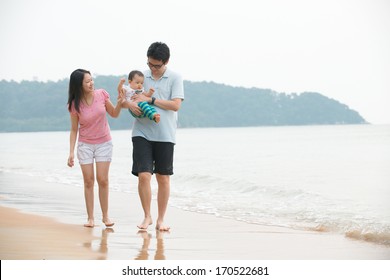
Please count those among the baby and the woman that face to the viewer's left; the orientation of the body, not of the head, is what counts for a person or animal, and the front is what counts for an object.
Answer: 0

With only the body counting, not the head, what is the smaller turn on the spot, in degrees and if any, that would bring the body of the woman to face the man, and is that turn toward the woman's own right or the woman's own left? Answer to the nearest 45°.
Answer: approximately 45° to the woman's own left

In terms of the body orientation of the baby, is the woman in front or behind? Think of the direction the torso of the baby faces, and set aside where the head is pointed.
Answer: behind

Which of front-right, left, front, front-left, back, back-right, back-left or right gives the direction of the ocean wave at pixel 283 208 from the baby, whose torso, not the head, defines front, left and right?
left

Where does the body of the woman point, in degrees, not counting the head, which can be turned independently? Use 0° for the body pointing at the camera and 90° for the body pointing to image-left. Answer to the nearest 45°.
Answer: approximately 0°

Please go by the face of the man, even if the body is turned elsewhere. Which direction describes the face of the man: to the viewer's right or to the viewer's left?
to the viewer's left
